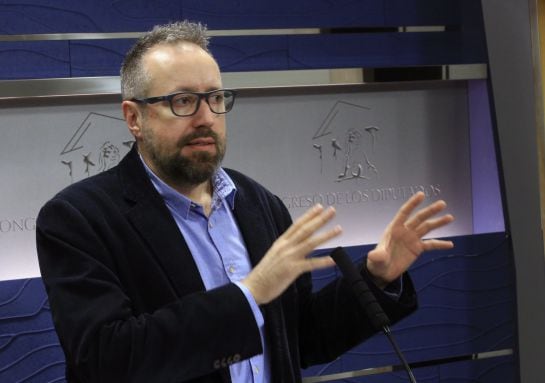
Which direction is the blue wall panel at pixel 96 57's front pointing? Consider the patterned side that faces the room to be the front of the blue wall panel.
toward the camera

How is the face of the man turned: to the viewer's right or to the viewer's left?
to the viewer's right

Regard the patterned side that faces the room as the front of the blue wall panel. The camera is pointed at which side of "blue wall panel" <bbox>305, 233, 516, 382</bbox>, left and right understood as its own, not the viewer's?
front

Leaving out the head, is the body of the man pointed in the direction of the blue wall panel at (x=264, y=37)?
no

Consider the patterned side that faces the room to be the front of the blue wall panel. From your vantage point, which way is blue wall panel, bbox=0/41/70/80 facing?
toward the camera

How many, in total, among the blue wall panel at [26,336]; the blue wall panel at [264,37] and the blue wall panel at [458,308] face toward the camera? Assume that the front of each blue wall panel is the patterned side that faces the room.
3

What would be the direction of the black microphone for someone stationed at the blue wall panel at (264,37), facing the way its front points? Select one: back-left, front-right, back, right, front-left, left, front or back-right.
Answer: front

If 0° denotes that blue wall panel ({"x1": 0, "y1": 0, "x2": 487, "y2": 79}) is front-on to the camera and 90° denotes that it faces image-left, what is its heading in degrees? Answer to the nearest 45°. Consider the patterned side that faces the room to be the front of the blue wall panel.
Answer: approximately 0°

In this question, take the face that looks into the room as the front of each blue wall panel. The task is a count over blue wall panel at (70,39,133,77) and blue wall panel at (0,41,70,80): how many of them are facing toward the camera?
2

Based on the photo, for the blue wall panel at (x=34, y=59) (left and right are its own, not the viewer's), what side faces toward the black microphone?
front

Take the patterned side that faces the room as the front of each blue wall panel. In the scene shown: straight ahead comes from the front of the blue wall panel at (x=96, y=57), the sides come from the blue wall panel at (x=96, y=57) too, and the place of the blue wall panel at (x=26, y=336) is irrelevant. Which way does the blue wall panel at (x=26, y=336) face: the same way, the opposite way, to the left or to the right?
the same way

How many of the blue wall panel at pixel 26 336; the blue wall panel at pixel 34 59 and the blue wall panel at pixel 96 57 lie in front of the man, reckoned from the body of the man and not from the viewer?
0

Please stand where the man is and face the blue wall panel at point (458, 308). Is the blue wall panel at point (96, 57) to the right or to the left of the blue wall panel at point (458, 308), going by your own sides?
left

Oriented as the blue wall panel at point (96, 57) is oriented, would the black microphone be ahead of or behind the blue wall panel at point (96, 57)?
ahead
